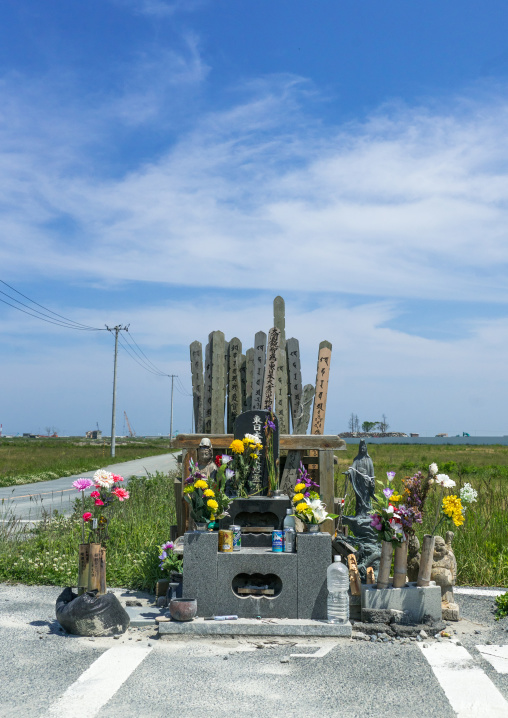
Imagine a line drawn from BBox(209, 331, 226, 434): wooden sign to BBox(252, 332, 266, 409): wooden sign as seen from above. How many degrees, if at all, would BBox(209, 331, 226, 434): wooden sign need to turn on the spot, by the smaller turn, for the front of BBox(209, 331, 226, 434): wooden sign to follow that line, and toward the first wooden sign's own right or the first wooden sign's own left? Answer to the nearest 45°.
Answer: approximately 45° to the first wooden sign's own left

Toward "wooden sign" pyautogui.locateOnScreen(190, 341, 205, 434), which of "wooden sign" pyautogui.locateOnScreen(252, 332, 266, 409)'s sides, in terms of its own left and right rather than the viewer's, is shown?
right

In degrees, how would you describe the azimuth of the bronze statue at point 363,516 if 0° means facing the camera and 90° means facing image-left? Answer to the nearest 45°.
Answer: approximately 0°
